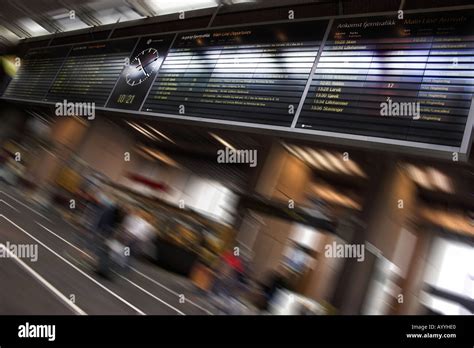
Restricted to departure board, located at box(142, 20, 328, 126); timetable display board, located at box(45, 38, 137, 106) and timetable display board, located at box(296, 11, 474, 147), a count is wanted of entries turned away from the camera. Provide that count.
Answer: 0

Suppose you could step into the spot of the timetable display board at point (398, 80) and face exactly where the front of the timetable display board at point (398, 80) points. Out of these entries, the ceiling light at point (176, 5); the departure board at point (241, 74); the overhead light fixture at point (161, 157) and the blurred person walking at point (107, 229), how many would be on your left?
0

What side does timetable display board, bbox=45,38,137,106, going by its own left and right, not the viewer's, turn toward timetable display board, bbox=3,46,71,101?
right

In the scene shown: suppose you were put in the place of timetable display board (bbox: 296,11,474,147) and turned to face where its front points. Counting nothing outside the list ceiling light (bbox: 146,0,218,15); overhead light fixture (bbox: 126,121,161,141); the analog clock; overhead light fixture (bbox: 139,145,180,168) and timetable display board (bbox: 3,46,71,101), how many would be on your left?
0

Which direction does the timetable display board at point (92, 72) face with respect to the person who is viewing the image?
facing the viewer and to the left of the viewer

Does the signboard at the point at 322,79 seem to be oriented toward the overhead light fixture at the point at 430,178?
no

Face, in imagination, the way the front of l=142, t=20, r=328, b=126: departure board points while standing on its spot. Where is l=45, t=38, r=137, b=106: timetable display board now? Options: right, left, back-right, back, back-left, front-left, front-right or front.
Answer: right

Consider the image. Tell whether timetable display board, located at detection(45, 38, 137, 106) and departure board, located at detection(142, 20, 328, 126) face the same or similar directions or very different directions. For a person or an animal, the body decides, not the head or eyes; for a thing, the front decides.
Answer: same or similar directions

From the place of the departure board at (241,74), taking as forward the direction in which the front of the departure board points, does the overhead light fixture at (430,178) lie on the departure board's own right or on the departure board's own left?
on the departure board's own left

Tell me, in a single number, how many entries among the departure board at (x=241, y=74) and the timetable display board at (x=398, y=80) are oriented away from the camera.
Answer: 0

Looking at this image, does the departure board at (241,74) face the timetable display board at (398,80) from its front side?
no

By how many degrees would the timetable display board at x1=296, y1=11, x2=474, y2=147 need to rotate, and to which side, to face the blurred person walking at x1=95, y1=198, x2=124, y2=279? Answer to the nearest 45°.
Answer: approximately 45° to its right
